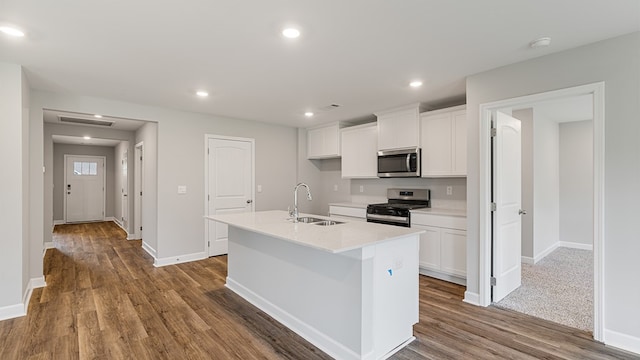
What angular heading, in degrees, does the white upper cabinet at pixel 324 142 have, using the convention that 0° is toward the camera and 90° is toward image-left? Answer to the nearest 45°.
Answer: approximately 45°

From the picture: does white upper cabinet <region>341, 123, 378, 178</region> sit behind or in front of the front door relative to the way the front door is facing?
in front

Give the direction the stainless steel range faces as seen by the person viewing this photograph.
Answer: facing the viewer and to the left of the viewer

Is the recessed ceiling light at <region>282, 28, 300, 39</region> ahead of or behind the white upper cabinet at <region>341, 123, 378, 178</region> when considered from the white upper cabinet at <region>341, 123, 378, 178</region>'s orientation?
ahead

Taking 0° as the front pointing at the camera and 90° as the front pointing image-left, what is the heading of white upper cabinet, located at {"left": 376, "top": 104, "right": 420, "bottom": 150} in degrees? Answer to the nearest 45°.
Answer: approximately 45°

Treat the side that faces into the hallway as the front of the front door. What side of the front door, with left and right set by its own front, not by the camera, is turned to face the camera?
front

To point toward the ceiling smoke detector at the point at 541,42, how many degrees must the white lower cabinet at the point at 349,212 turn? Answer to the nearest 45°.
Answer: approximately 90° to its left

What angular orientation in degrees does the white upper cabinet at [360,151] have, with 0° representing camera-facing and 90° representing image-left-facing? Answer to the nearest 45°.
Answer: approximately 45°
